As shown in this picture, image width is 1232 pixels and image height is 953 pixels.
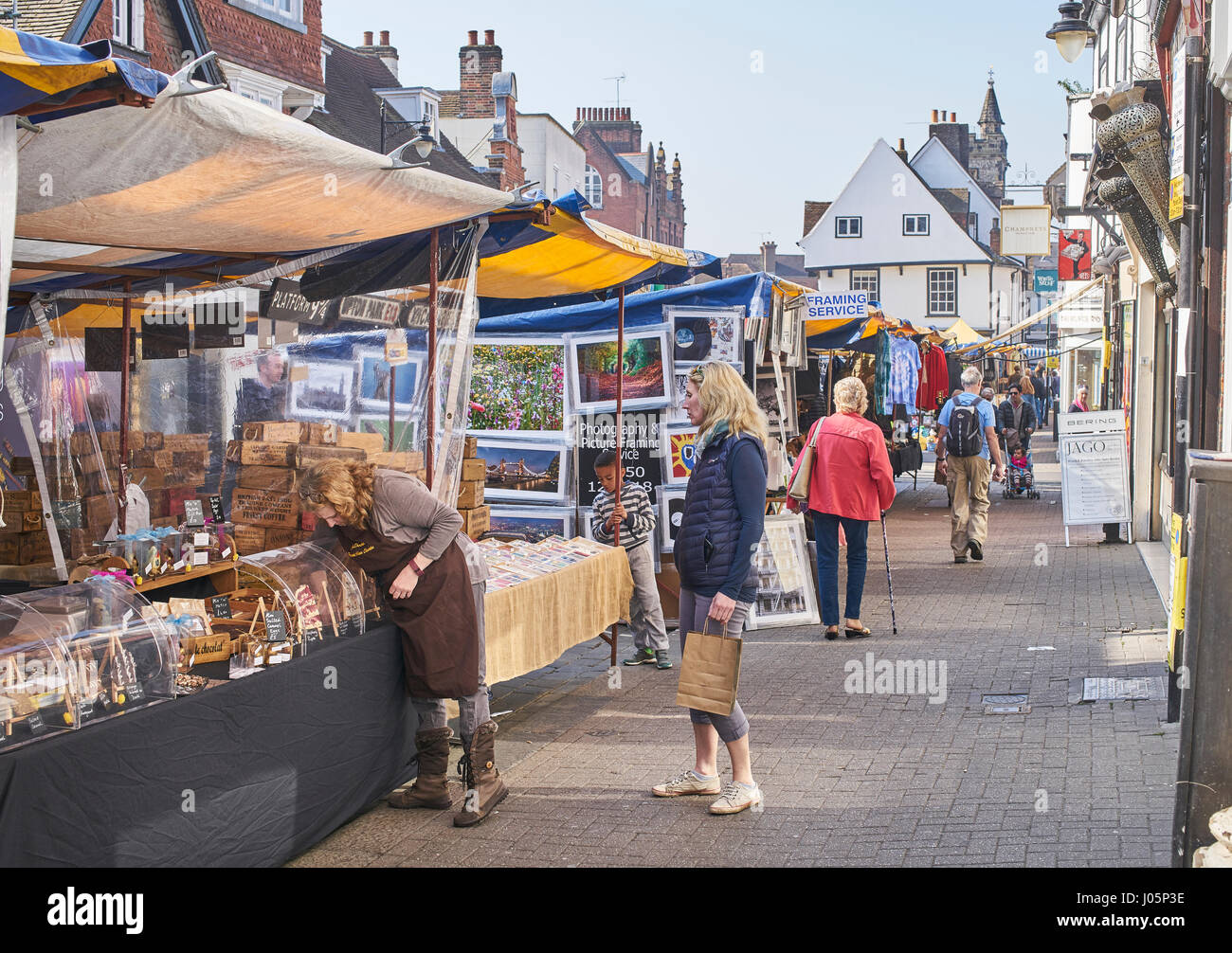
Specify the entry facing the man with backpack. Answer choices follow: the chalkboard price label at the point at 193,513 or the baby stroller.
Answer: the baby stroller

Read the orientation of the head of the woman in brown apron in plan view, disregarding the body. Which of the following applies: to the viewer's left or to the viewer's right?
to the viewer's left

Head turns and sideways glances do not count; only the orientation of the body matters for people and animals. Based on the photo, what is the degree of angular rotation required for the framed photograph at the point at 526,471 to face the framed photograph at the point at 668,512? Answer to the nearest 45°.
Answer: approximately 90° to its left

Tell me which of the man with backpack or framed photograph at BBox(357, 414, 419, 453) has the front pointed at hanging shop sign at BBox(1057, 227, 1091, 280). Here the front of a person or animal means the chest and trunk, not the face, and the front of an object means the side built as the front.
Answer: the man with backpack

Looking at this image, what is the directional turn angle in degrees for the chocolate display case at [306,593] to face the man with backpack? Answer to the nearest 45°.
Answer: approximately 90° to its left

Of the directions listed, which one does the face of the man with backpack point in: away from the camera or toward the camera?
away from the camera

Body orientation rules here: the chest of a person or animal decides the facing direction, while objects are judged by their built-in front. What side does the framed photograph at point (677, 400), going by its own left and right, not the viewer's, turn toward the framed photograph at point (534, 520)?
right

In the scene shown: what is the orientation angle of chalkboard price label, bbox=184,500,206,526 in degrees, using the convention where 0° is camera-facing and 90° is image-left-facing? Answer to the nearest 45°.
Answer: approximately 0°

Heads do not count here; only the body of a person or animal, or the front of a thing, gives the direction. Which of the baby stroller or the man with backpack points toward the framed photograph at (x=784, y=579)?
the baby stroller

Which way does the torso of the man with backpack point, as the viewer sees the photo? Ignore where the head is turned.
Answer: away from the camera

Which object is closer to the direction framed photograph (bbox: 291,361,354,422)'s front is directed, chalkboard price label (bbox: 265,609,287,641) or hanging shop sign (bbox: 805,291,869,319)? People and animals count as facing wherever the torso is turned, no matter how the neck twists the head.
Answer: the chalkboard price label

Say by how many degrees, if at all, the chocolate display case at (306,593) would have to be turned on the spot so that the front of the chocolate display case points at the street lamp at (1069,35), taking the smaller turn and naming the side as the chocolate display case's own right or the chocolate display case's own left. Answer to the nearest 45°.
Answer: approximately 90° to the chocolate display case's own left

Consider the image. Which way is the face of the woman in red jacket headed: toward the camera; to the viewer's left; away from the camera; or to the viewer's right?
away from the camera
